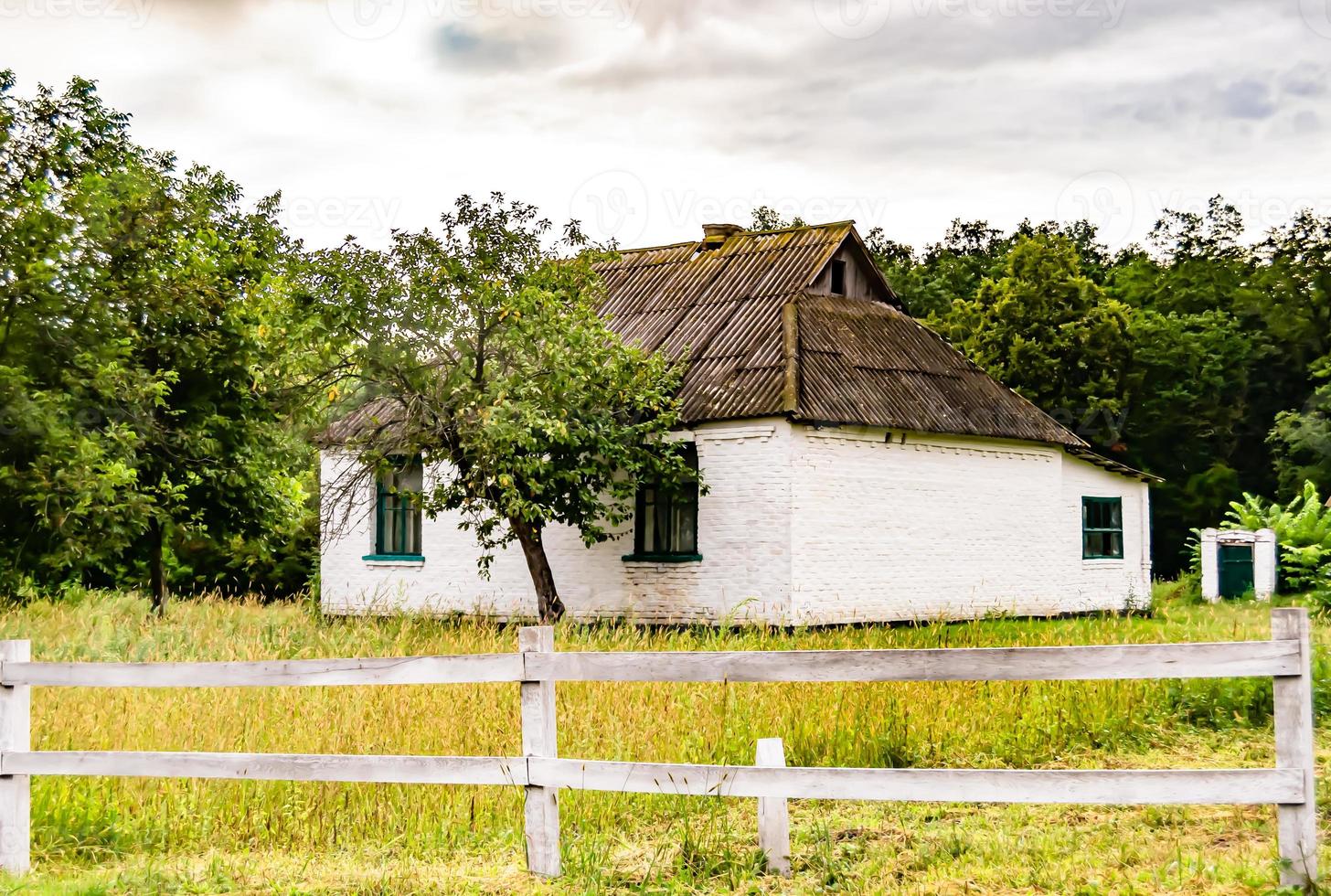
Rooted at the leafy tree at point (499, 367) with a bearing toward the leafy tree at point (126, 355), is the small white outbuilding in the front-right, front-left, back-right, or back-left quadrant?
back-right

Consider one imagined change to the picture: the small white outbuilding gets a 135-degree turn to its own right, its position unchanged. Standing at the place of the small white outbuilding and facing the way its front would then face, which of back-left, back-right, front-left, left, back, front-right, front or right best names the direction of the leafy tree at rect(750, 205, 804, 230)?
front

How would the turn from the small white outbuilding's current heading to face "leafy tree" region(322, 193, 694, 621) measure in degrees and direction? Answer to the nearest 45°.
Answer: approximately 45° to its right

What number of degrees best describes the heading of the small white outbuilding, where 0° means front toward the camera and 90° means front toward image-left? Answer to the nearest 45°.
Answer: approximately 0°

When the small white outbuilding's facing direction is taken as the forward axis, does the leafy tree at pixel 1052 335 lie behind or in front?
behind

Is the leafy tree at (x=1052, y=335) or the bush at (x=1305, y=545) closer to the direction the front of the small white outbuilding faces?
the bush
